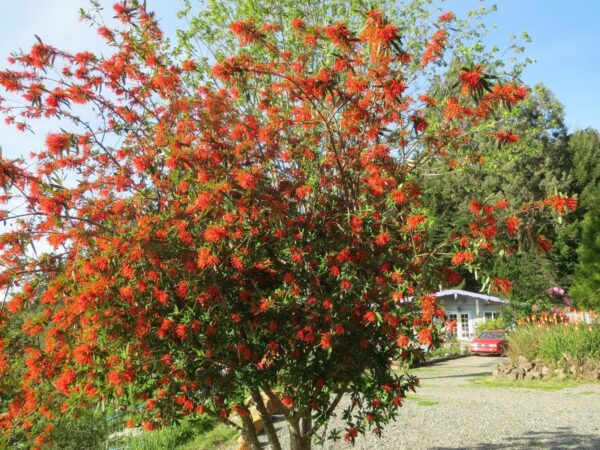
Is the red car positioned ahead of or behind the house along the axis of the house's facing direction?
ahead

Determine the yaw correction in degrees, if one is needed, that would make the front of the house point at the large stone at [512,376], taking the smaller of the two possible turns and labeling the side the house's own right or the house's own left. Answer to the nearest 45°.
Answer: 0° — it already faces it

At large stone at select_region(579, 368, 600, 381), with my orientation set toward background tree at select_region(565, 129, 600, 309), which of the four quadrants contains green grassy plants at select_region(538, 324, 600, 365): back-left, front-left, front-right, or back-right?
front-left

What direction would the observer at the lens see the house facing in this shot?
facing the viewer

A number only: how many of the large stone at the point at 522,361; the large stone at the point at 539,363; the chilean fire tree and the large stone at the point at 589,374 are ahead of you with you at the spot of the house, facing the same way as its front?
4

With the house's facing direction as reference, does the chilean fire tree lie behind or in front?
in front

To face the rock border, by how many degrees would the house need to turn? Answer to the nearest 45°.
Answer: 0° — it already faces it
